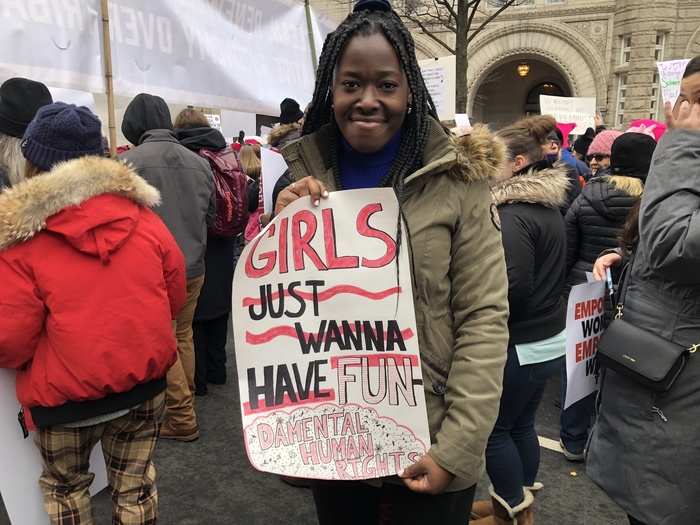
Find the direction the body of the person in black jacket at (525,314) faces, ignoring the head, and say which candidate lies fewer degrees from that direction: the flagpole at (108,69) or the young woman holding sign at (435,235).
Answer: the flagpole

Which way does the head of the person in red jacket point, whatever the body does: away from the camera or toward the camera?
away from the camera

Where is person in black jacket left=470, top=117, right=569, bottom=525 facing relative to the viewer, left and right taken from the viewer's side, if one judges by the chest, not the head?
facing away from the viewer and to the left of the viewer

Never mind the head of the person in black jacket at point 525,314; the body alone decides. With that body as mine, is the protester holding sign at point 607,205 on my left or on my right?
on my right

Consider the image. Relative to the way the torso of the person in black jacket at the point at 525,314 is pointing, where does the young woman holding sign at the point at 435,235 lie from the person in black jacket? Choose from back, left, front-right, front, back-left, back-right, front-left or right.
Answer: back-left

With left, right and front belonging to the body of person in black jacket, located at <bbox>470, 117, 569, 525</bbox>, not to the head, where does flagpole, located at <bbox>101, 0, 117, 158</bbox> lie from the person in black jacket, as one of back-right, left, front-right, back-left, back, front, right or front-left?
front-left

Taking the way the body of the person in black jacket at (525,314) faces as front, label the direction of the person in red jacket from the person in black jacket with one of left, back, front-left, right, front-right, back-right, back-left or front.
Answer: left
